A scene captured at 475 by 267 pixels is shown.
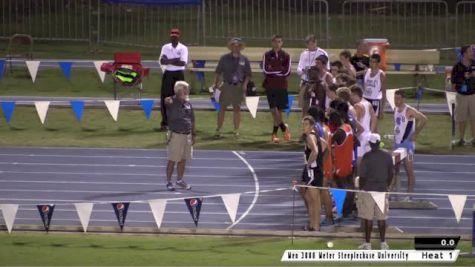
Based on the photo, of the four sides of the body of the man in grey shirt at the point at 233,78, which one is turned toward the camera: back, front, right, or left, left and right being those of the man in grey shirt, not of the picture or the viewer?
front

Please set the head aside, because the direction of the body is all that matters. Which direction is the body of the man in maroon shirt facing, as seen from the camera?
toward the camera

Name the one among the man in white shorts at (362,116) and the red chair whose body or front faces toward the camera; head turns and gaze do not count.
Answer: the red chair

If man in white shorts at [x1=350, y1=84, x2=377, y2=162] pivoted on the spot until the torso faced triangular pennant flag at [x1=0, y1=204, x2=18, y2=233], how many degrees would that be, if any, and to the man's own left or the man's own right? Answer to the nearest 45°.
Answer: approximately 45° to the man's own left

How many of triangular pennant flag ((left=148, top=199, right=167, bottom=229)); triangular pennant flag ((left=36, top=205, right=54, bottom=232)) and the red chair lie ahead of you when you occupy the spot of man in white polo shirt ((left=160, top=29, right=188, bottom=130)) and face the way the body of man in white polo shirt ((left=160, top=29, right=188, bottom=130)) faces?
2

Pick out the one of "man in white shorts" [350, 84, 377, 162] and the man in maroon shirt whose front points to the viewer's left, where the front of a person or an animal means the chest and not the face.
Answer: the man in white shorts

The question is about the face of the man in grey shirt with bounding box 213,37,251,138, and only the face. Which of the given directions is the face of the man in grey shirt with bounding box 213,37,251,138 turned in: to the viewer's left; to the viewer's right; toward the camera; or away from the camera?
toward the camera

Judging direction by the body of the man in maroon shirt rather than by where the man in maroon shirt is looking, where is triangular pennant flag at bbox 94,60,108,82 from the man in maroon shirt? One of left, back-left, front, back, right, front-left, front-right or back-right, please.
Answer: back-right

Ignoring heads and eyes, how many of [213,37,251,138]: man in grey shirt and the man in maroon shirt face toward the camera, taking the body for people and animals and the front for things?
2

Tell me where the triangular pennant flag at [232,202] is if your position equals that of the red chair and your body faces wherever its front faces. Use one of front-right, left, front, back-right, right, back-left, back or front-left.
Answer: front

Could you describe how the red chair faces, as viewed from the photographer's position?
facing the viewer

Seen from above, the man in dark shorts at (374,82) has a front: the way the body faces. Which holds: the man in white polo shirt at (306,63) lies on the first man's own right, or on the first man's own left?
on the first man's own right

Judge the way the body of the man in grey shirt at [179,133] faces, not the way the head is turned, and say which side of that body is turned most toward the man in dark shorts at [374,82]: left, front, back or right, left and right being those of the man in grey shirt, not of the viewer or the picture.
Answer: left

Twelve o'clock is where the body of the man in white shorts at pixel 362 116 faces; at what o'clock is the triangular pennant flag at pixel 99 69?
The triangular pennant flag is roughly at 2 o'clock from the man in white shorts.

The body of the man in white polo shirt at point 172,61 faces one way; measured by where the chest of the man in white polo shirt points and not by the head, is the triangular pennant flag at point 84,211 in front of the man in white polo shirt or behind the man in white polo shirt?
in front

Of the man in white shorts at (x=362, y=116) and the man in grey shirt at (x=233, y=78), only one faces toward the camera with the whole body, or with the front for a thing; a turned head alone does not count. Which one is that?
the man in grey shirt

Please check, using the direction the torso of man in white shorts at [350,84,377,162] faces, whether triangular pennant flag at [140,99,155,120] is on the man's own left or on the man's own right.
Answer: on the man's own right

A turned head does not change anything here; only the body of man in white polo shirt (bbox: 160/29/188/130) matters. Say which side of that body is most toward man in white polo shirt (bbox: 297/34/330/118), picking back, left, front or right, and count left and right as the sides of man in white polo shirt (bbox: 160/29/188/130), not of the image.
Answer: left
